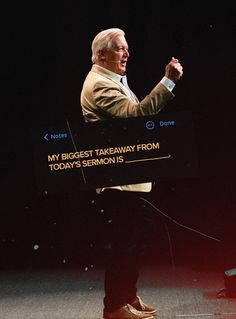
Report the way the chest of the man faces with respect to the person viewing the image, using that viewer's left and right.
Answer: facing to the right of the viewer

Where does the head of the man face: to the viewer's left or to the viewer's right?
to the viewer's right
